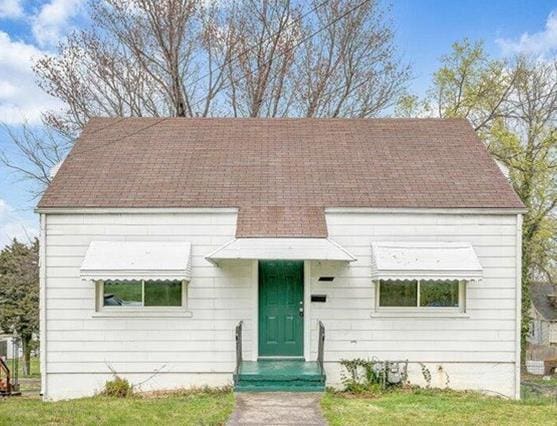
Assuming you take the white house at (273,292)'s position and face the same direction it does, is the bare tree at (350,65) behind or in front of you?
behind

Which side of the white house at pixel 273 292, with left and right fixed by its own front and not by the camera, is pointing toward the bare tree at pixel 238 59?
back

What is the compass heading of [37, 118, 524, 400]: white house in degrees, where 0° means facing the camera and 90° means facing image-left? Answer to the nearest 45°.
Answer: approximately 0°
